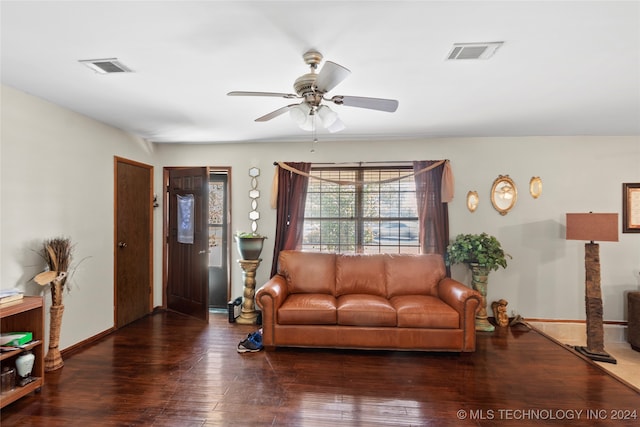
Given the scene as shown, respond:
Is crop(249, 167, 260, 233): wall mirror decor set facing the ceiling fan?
yes

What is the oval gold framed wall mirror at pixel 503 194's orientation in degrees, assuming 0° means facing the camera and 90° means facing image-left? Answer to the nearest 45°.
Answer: approximately 0°

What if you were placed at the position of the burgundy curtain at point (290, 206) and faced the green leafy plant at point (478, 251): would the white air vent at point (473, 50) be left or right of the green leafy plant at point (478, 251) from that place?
right

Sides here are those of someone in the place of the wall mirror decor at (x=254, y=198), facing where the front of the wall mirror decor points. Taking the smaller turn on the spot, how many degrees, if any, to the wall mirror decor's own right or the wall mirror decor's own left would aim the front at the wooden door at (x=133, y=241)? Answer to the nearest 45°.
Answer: approximately 90° to the wall mirror decor's own right

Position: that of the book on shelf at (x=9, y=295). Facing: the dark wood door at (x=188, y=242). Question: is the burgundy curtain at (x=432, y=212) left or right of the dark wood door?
right
